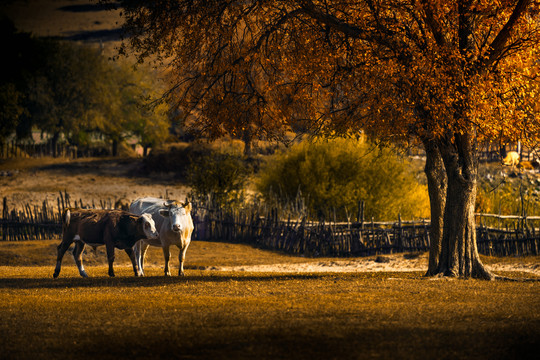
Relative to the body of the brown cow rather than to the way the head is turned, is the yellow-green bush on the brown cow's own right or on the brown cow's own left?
on the brown cow's own left

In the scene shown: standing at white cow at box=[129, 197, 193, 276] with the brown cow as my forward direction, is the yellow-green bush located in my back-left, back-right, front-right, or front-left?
back-right

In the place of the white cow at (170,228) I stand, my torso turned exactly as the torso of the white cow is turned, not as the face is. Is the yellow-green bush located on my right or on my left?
on my left

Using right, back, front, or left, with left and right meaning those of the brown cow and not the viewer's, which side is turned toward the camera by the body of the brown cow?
right

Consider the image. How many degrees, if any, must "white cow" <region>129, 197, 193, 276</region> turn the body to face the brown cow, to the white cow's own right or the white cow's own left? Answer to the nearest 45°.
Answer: approximately 90° to the white cow's own right

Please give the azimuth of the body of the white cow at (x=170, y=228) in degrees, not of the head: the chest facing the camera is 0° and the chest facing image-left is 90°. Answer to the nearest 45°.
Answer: approximately 315°

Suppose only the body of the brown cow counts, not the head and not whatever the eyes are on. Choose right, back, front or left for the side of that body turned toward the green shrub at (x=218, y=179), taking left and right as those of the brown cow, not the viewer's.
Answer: left

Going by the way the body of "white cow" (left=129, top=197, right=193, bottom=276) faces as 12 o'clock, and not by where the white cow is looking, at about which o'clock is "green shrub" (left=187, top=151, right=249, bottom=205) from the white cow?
The green shrub is roughly at 8 o'clock from the white cow.
